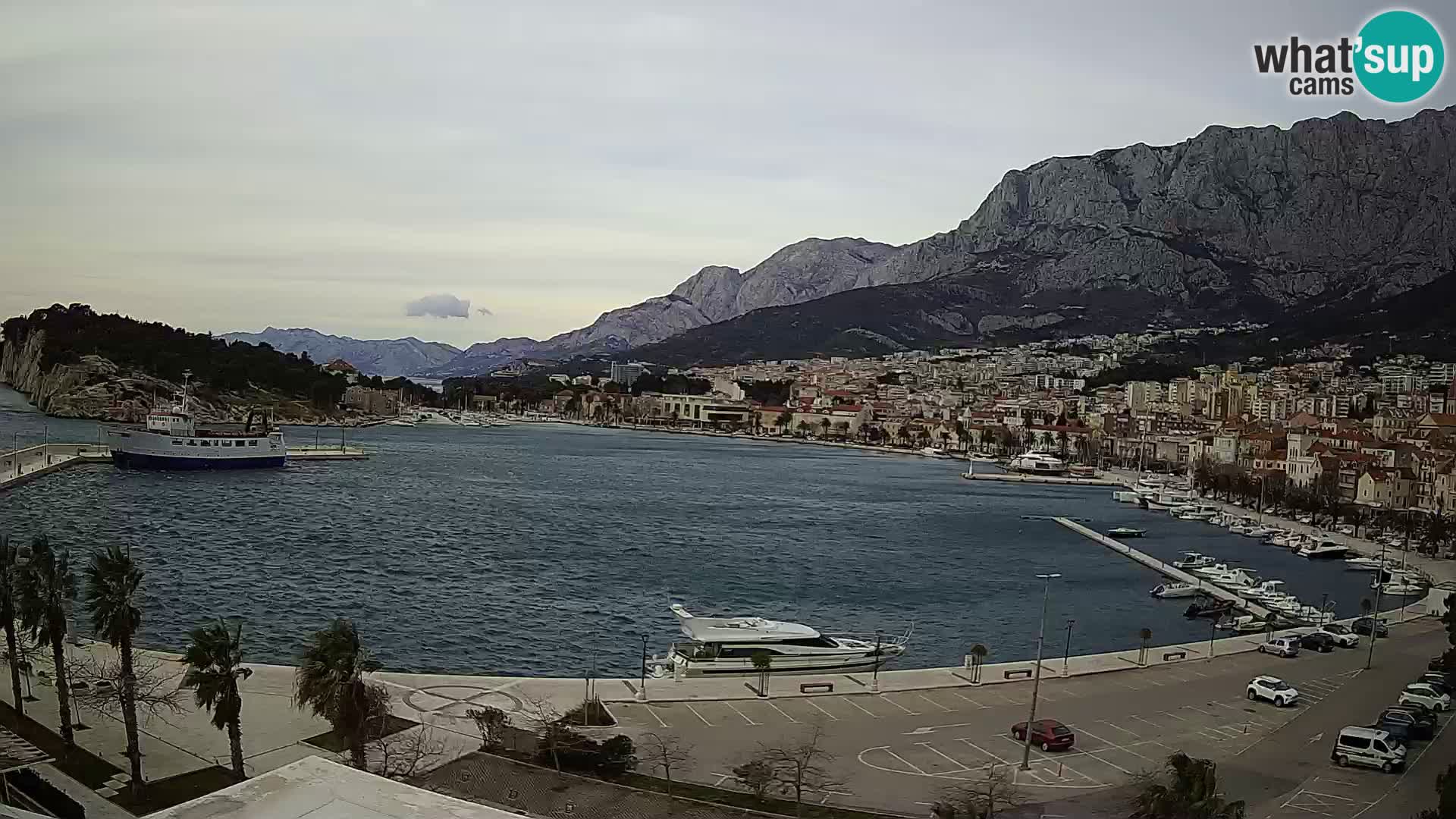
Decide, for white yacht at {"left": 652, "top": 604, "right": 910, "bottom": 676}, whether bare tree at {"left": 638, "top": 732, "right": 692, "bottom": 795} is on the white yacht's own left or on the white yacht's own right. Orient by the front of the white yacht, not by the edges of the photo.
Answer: on the white yacht's own right

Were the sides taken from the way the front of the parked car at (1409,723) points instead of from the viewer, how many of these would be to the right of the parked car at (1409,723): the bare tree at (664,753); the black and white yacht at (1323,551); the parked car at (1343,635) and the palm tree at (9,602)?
2

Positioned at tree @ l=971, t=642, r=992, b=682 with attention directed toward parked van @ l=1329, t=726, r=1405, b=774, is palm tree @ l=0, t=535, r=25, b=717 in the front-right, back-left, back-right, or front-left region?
back-right

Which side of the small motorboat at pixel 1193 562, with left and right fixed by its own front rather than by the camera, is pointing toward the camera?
right

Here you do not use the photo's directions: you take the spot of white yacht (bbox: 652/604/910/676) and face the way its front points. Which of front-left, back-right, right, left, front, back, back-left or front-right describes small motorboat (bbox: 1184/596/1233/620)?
front-left

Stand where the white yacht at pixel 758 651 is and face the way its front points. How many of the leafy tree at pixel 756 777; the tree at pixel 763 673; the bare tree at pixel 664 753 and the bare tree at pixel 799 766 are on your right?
4

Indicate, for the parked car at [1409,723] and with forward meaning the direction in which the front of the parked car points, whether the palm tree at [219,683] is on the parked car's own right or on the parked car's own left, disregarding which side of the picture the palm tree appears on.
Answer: on the parked car's own right

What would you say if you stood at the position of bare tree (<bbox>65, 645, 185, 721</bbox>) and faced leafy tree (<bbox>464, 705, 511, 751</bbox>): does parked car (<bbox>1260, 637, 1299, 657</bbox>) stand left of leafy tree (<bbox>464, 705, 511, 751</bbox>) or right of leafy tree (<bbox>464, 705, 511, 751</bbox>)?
left
